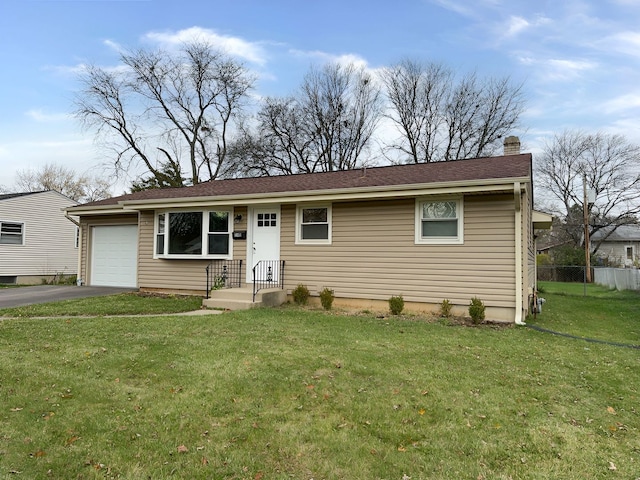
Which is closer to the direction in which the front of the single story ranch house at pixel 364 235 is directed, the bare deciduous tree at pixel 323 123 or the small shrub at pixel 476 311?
the small shrub

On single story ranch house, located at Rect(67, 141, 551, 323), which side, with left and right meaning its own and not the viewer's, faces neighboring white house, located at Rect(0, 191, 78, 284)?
right

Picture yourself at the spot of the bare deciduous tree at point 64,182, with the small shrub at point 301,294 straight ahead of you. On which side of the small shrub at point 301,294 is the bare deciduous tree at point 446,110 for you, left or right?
left

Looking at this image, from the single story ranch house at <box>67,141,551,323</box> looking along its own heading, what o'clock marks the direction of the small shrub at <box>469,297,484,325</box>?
The small shrub is roughly at 9 o'clock from the single story ranch house.

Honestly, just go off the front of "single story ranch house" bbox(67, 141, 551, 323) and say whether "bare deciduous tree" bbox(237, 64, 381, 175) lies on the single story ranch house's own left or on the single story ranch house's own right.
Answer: on the single story ranch house's own right

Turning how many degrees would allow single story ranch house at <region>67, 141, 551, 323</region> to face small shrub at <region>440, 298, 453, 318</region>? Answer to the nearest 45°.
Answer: approximately 90° to its left

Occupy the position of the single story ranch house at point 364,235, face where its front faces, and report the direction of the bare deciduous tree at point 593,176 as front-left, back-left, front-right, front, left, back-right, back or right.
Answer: back

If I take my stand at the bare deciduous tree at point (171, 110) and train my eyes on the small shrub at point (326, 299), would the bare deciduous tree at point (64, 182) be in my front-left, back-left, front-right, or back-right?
back-right

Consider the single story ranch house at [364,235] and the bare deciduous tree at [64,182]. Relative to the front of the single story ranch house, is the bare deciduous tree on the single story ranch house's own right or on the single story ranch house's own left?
on the single story ranch house's own right

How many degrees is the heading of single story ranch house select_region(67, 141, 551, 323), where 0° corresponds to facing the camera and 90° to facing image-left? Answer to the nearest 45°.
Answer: approximately 45°

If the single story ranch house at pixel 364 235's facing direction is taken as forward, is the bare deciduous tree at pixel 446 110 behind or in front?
behind
